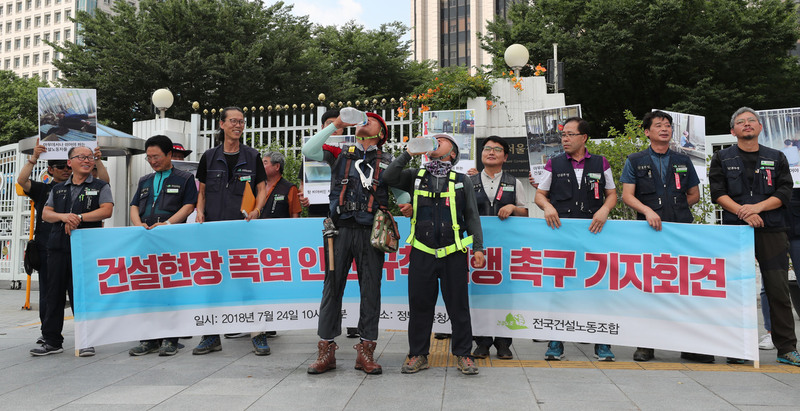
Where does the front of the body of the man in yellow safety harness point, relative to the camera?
toward the camera

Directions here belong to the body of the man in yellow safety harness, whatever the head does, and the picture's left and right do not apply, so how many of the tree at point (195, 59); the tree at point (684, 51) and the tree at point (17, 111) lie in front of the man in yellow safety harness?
0

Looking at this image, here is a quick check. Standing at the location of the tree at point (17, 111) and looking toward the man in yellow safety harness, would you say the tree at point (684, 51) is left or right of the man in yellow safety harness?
left

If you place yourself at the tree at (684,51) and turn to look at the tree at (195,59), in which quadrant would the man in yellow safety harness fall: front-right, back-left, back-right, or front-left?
front-left

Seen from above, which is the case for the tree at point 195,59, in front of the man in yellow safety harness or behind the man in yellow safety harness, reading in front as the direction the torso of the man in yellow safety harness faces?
behind

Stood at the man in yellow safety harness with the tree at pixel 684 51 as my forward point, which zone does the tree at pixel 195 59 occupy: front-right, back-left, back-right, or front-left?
front-left

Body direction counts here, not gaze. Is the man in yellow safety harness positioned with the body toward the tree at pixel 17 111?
no

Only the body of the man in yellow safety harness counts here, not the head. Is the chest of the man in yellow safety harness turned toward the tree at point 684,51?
no
